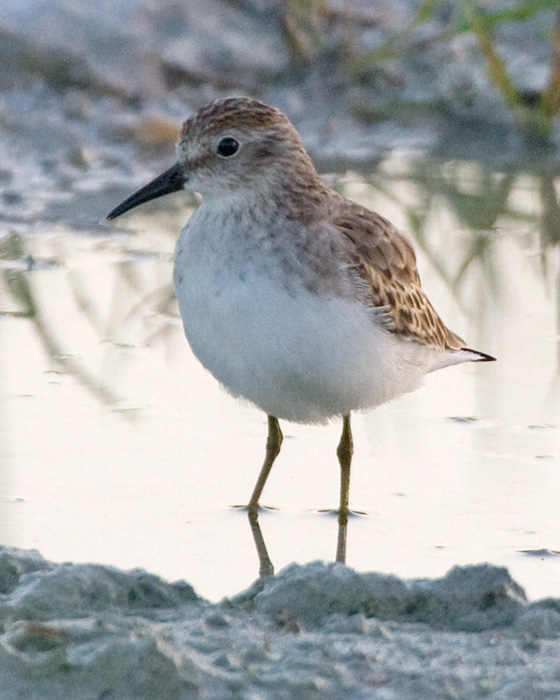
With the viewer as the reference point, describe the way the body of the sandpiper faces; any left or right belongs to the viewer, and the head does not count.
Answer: facing the viewer and to the left of the viewer
